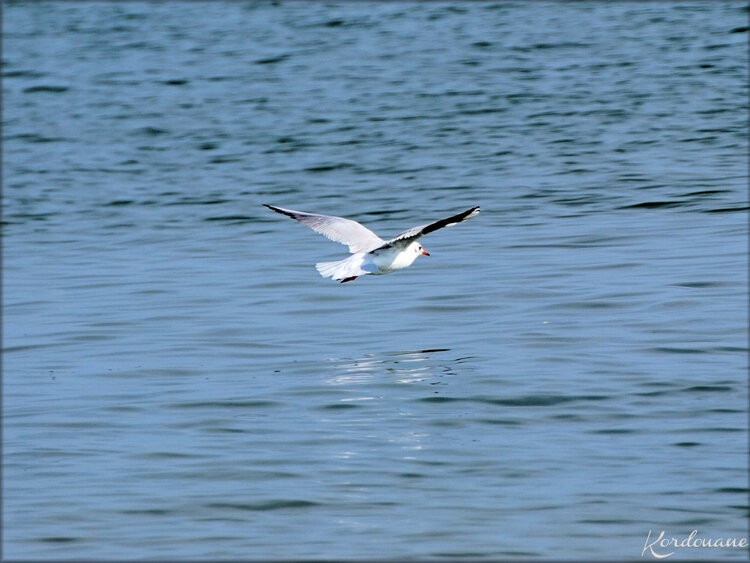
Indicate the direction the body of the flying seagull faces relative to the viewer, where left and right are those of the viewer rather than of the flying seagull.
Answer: facing away from the viewer and to the right of the viewer
